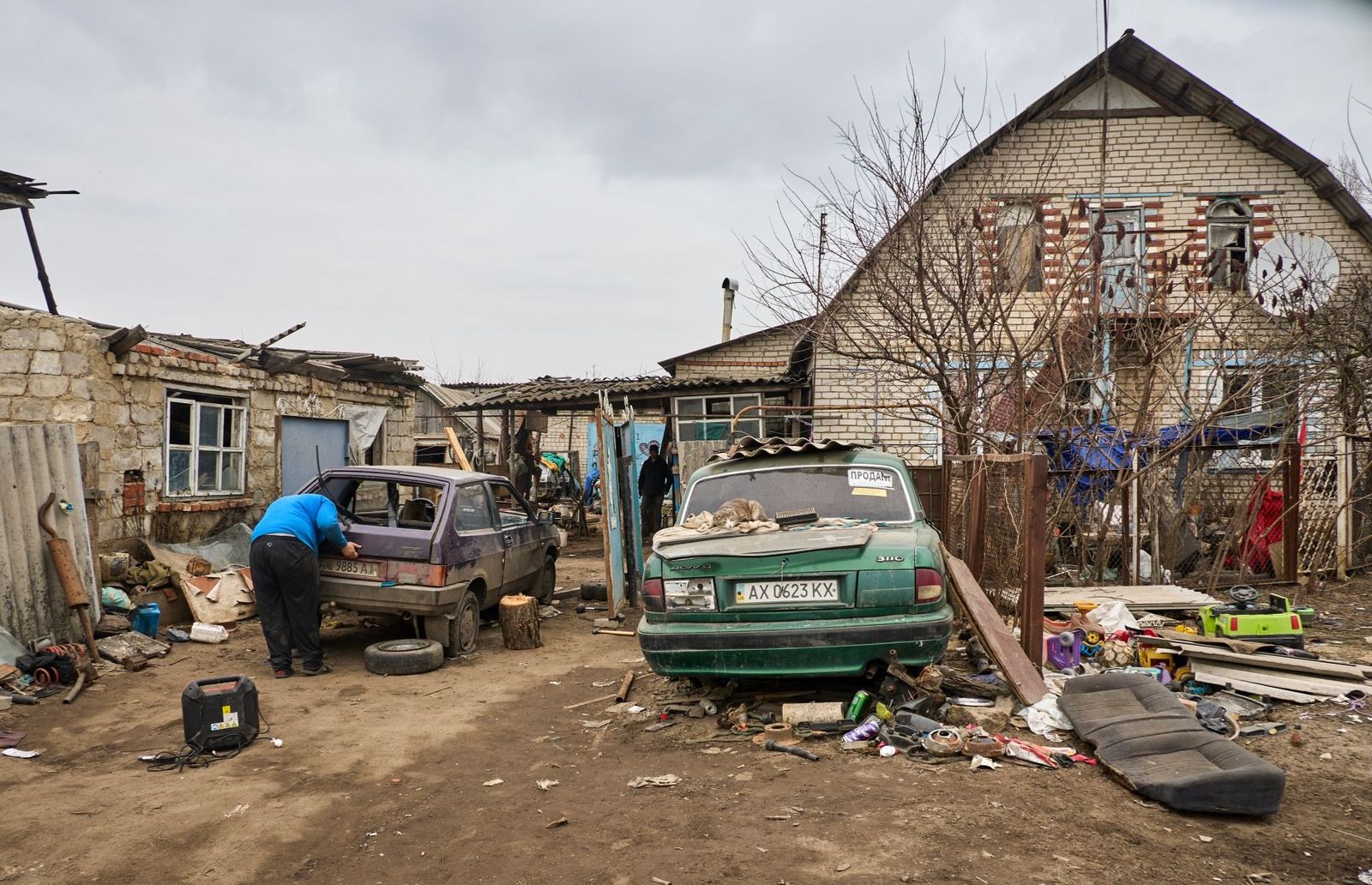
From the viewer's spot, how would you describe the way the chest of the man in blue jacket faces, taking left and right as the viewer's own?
facing away from the viewer and to the right of the viewer

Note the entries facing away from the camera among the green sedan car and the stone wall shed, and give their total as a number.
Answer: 1

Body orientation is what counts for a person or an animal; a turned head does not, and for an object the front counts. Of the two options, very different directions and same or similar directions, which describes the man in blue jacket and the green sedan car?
same or similar directions

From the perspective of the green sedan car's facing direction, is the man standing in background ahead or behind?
ahead

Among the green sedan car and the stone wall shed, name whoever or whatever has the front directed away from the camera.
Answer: the green sedan car

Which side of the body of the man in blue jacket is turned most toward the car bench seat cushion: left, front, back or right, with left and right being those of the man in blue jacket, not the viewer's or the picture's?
right

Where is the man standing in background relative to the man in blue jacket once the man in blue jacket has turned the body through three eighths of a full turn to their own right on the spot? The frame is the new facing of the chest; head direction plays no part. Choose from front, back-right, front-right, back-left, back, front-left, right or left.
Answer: back-left

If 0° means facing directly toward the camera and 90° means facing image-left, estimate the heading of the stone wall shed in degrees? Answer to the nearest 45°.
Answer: approximately 315°

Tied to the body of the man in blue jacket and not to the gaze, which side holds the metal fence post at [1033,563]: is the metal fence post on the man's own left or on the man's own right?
on the man's own right

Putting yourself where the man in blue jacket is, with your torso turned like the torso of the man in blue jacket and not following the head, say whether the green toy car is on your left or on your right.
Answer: on your right

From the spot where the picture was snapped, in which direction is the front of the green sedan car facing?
facing away from the viewer
